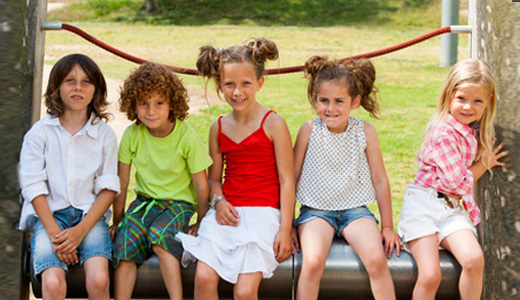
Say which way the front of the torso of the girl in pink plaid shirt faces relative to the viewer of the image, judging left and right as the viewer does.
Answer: facing the viewer and to the right of the viewer

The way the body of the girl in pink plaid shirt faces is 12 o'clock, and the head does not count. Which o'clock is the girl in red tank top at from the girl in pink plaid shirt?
The girl in red tank top is roughly at 4 o'clock from the girl in pink plaid shirt.

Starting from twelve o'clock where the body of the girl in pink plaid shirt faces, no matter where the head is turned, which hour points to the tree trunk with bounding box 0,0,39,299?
The tree trunk is roughly at 4 o'clock from the girl in pink plaid shirt.
